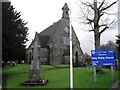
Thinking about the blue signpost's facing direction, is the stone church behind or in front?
behind

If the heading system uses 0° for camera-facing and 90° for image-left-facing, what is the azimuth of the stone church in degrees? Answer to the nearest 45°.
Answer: approximately 315°

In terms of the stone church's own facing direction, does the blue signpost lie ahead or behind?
ahead

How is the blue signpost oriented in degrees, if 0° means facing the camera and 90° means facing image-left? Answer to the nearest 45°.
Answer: approximately 0°

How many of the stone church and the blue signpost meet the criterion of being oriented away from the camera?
0
